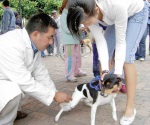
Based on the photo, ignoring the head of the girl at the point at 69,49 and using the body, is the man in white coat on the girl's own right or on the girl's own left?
on the girl's own right

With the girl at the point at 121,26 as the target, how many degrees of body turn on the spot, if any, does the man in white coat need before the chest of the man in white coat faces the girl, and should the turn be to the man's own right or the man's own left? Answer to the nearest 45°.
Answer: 0° — they already face them

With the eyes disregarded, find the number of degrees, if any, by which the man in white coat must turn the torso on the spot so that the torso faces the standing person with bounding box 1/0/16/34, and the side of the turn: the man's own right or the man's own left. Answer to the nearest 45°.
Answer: approximately 90° to the man's own left

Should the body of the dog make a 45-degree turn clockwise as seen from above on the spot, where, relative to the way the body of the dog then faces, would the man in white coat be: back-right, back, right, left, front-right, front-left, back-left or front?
right

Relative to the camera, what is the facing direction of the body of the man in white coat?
to the viewer's right

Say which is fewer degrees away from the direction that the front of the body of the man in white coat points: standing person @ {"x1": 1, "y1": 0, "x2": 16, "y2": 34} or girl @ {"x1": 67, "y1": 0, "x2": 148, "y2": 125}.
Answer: the girl

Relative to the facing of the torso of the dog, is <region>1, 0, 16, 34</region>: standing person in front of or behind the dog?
behind
